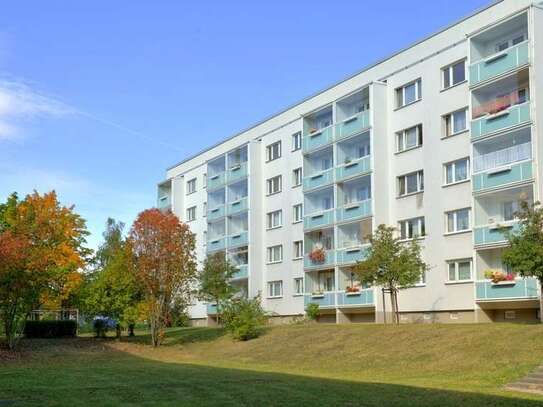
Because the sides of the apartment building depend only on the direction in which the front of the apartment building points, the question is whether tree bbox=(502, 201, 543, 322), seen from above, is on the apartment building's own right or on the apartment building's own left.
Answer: on the apartment building's own left

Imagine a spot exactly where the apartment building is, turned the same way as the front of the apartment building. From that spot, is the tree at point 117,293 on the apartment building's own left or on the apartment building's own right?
on the apartment building's own right

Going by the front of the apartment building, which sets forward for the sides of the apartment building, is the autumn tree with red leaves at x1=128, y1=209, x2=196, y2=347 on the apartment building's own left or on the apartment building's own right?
on the apartment building's own right

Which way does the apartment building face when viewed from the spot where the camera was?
facing the viewer and to the left of the viewer

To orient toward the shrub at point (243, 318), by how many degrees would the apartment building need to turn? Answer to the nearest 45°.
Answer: approximately 45° to its right
